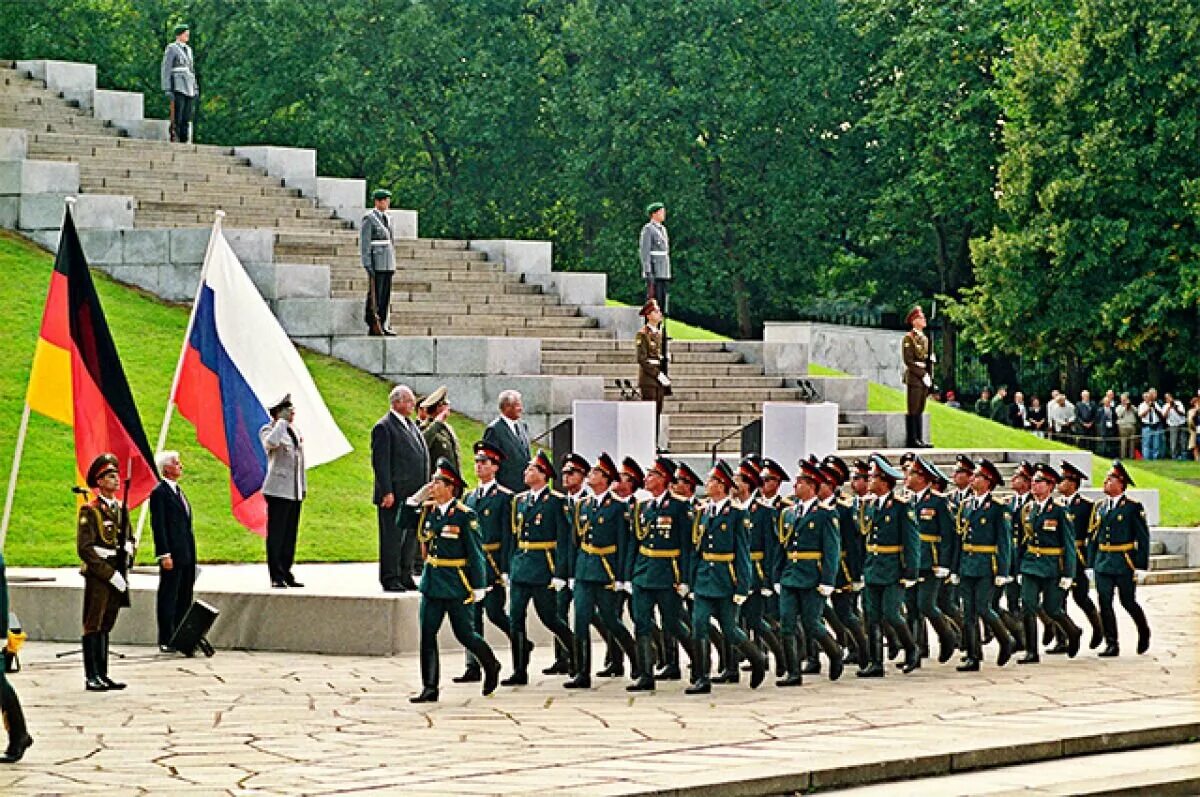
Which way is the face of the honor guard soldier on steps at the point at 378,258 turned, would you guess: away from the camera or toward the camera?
toward the camera

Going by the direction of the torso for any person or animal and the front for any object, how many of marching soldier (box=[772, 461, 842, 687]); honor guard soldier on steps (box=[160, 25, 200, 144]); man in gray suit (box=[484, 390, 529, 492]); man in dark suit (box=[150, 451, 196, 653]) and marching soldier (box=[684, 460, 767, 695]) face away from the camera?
0

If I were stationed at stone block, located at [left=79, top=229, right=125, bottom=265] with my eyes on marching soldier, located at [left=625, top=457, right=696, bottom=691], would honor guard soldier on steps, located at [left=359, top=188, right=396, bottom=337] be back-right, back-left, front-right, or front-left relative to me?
front-left

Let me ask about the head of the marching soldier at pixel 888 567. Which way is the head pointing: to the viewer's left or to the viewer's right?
to the viewer's left

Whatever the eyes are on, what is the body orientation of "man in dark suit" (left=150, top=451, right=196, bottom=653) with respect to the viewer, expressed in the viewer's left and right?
facing the viewer and to the right of the viewer

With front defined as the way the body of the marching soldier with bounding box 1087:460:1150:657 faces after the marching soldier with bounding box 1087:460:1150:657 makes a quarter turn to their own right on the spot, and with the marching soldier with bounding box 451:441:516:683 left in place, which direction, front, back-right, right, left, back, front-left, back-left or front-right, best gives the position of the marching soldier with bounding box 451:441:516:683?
left

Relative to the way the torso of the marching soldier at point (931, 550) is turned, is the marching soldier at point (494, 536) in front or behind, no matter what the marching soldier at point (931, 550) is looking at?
in front

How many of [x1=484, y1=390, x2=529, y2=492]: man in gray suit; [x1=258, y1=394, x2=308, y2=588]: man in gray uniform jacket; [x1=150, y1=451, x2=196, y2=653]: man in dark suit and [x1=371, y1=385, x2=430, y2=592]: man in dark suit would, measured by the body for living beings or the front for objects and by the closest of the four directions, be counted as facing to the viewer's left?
0

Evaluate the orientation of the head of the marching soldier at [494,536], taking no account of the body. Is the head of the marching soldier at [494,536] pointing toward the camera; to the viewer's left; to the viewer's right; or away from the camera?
to the viewer's left

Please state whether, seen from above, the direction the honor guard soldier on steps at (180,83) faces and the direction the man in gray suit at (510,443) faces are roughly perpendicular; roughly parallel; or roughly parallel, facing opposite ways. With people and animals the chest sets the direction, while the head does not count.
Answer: roughly parallel

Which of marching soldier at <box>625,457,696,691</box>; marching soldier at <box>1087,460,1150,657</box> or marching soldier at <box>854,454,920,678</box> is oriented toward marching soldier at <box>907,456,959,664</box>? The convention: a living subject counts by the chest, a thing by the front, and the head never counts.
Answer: marching soldier at <box>1087,460,1150,657</box>

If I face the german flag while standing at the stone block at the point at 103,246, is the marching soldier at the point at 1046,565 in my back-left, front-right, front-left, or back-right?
front-left

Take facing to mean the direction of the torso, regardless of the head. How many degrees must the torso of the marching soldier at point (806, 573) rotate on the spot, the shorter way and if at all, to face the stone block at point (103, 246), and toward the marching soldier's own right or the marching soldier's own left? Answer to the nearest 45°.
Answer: approximately 90° to the marching soldier's own right
